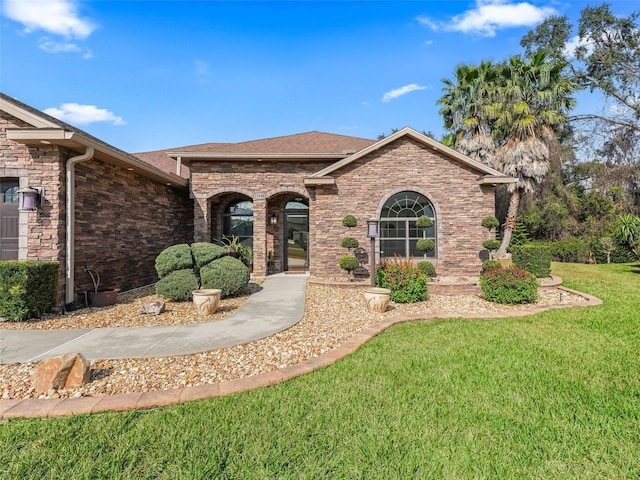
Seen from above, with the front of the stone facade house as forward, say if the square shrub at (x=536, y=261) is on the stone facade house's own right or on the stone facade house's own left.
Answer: on the stone facade house's own left

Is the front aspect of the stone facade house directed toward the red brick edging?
yes

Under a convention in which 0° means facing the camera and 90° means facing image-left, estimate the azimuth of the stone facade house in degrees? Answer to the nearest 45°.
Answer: approximately 0°

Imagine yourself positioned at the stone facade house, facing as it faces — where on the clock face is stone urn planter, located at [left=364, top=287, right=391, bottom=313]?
The stone urn planter is roughly at 11 o'clock from the stone facade house.

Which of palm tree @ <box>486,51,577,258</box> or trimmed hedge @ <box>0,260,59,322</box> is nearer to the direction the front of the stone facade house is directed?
the trimmed hedge

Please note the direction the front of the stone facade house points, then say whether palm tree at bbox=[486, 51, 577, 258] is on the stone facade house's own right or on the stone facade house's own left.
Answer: on the stone facade house's own left

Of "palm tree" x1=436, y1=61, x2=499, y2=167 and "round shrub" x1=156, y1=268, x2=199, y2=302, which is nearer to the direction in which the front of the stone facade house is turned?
the round shrub

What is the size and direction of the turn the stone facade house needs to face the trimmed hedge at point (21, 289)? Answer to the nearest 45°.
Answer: approximately 45° to its right
